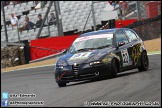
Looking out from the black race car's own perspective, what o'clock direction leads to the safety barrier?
The safety barrier is roughly at 4 o'clock from the black race car.

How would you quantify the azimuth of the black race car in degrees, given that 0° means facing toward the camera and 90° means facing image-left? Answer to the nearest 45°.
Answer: approximately 45°
